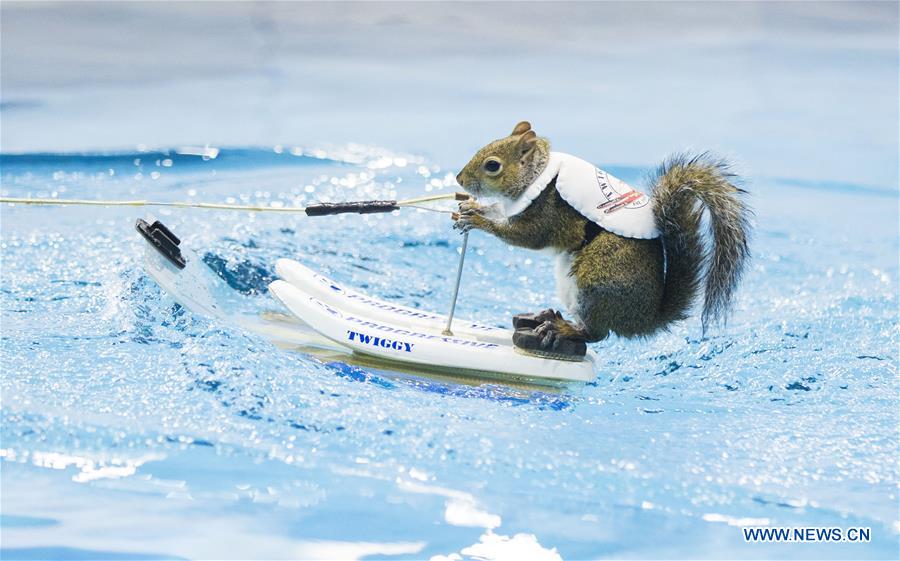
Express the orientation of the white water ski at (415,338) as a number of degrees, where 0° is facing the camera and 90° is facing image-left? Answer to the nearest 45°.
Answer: approximately 90°

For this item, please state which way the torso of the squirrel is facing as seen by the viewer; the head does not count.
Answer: to the viewer's left
